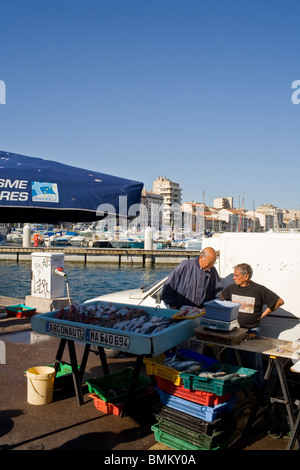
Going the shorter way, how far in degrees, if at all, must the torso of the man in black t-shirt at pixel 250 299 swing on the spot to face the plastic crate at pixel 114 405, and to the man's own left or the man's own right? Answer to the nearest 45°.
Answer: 0° — they already face it

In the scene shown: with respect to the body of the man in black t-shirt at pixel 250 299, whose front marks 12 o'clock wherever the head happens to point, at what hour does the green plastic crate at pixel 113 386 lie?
The green plastic crate is roughly at 1 o'clock from the man in black t-shirt.

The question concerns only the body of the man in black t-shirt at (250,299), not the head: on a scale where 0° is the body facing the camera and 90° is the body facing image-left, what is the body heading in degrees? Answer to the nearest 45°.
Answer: approximately 45°

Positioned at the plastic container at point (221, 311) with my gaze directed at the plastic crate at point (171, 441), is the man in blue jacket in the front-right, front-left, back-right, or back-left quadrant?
back-right

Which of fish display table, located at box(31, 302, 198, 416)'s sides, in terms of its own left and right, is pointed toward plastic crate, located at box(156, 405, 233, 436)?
left

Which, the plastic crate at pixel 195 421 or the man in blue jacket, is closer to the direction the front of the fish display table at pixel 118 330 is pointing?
the plastic crate

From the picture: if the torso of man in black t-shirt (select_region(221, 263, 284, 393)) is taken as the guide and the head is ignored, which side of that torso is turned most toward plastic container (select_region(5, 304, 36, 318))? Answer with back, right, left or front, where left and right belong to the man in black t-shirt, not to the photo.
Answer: right
